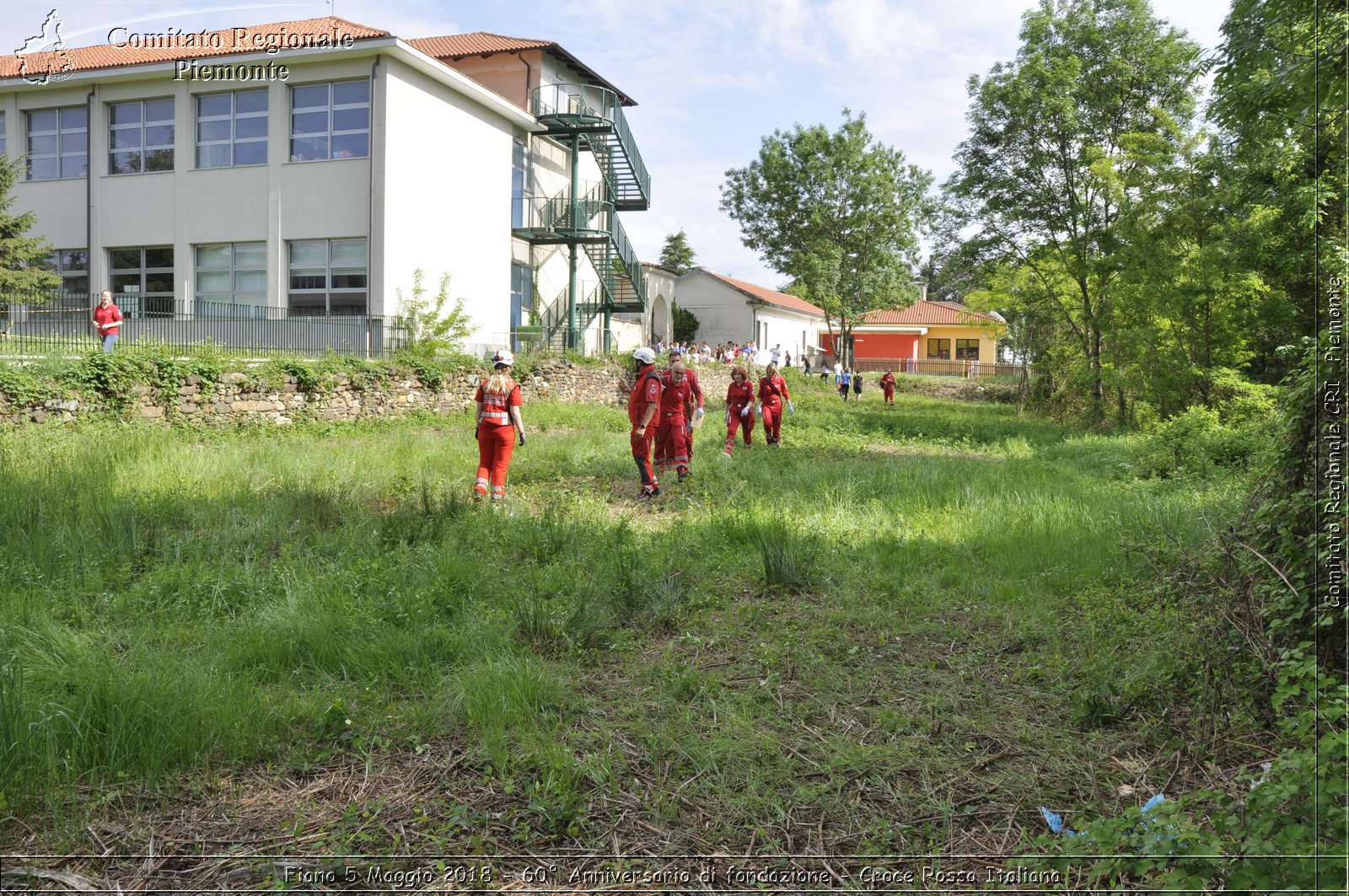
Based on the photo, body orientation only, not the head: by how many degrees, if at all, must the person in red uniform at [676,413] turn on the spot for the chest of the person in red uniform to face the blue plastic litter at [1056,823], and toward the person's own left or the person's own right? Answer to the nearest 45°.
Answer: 0° — they already face it

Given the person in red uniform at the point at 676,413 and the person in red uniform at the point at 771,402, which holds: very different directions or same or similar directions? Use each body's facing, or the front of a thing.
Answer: same or similar directions

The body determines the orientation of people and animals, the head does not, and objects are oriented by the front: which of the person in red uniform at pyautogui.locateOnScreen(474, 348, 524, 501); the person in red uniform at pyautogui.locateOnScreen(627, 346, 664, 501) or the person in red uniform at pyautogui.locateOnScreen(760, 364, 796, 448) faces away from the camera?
the person in red uniform at pyautogui.locateOnScreen(474, 348, 524, 501)

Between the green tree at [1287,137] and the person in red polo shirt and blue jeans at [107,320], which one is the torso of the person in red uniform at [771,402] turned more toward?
the green tree

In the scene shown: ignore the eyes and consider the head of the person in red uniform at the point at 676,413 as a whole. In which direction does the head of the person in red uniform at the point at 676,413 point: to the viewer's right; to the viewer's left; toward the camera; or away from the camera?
toward the camera

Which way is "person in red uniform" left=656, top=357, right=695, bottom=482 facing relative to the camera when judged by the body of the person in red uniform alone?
toward the camera

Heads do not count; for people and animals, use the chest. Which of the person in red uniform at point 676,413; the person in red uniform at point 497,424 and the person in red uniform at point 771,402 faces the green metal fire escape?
the person in red uniform at point 497,424

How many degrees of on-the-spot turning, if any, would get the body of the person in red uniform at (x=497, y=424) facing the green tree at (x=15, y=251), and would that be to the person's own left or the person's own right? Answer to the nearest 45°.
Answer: approximately 45° to the person's own left

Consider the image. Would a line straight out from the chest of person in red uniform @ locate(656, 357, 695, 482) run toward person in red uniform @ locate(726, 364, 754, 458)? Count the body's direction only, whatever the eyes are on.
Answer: no

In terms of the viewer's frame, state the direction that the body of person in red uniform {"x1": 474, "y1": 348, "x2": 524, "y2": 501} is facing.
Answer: away from the camera

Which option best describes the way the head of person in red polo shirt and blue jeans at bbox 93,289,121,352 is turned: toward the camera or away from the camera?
toward the camera

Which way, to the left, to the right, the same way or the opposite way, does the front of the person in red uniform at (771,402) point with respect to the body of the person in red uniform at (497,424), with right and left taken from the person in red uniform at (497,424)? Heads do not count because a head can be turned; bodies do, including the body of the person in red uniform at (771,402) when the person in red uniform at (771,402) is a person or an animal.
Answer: the opposite way

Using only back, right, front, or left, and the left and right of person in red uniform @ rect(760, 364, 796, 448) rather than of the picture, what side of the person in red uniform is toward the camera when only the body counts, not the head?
front

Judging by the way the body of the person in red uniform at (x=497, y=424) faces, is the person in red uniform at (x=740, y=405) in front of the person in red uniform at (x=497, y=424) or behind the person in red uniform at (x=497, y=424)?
in front
